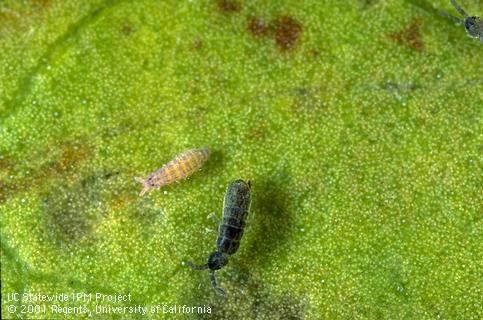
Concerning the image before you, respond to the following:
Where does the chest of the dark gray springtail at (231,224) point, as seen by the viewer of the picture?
toward the camera

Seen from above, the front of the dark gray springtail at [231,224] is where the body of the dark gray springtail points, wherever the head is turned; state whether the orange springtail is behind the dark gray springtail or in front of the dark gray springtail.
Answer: behind
